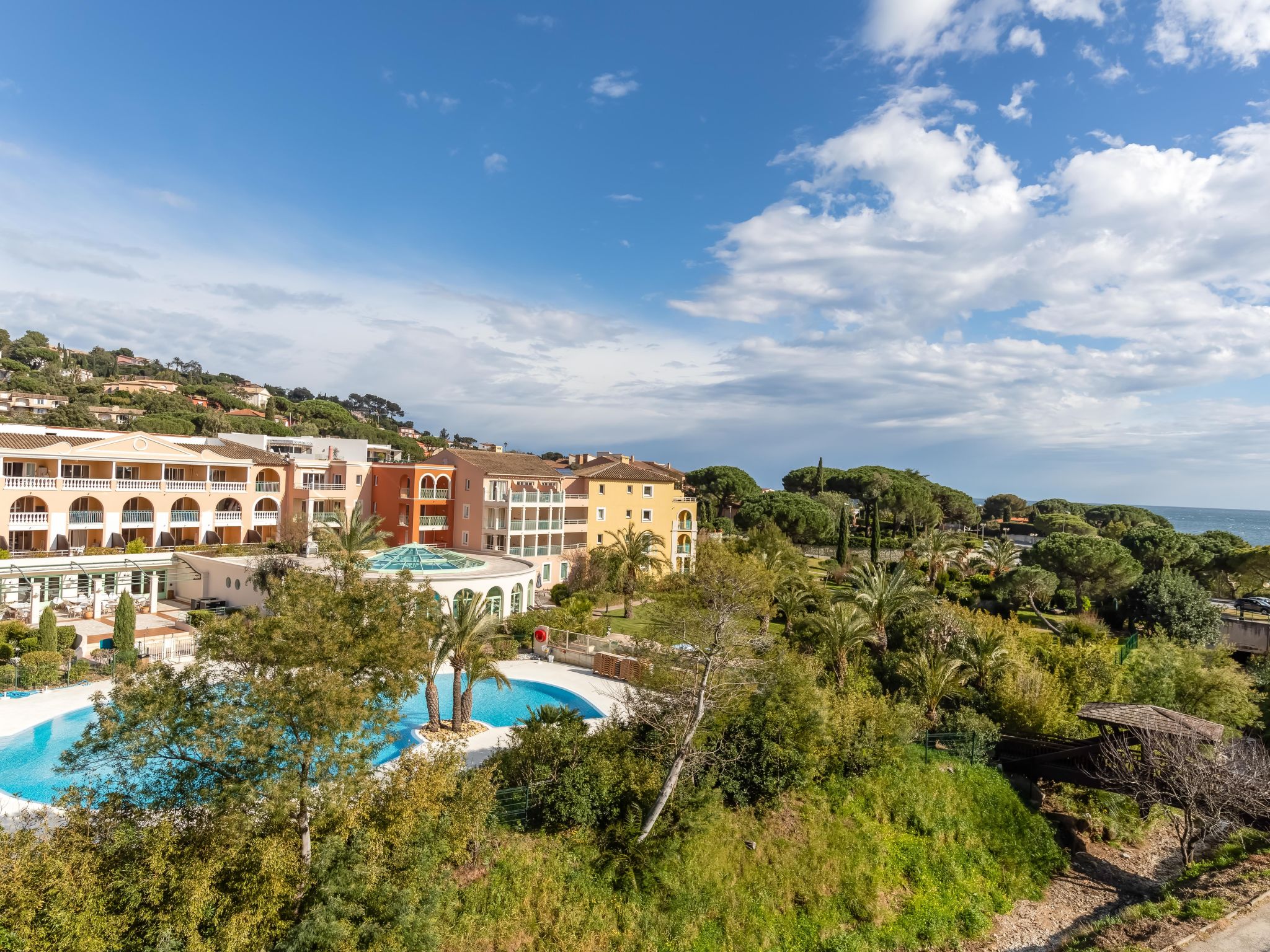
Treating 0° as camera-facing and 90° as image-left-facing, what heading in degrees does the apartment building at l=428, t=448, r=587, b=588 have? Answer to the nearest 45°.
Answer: approximately 315°

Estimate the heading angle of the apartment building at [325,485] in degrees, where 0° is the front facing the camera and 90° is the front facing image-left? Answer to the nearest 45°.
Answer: approximately 0°

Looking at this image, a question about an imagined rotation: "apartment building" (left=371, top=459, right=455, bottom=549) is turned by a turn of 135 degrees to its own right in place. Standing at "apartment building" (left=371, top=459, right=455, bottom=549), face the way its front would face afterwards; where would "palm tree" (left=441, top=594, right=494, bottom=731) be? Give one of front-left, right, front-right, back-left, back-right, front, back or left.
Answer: left

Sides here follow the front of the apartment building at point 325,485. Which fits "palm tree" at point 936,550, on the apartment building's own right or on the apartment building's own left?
on the apartment building's own left

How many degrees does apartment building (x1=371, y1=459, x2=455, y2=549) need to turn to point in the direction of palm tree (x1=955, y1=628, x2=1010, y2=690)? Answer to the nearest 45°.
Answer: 0° — it already faces it

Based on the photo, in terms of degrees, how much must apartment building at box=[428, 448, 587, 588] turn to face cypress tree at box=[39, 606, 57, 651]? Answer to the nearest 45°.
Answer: approximately 90° to its right

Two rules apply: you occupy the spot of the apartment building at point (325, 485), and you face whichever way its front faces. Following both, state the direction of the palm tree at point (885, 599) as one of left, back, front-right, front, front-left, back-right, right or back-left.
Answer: front-left

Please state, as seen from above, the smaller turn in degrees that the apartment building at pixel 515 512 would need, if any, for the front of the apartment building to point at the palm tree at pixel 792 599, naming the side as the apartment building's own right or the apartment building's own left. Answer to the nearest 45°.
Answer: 0° — it already faces it

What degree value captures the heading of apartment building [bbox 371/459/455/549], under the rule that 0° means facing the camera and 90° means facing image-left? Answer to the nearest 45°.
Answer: approximately 315°

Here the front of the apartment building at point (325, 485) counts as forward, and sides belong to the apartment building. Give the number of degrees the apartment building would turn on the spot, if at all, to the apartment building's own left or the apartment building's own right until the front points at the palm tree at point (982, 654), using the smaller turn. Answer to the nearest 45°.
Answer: approximately 45° to the apartment building's own left
